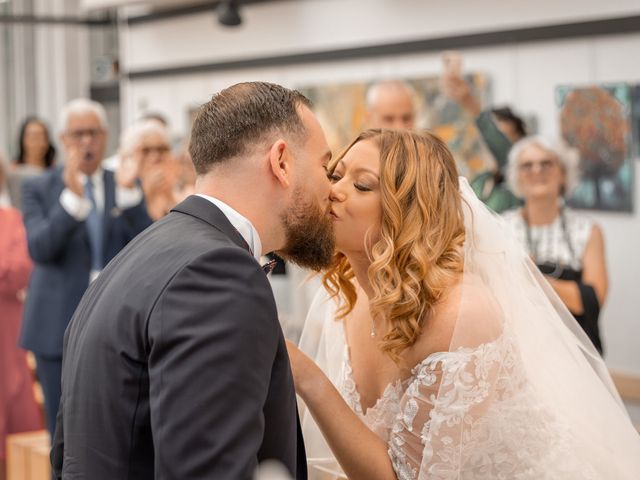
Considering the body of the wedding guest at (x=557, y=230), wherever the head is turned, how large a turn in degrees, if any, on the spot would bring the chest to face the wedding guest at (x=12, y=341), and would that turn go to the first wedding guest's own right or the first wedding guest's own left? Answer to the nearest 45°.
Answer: approximately 90° to the first wedding guest's own right

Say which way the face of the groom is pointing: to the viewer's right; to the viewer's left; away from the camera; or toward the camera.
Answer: to the viewer's right

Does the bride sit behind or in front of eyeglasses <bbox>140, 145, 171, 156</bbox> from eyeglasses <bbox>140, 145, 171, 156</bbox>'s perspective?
in front

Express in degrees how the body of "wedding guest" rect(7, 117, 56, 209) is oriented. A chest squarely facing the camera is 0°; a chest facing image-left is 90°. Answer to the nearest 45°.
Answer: approximately 0°

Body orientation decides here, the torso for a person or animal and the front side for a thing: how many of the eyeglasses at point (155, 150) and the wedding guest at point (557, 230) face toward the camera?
2

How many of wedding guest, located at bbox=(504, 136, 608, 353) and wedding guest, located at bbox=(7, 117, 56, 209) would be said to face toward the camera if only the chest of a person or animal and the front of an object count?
2

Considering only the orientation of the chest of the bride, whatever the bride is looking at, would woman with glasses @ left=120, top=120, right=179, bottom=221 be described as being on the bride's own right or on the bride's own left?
on the bride's own right
